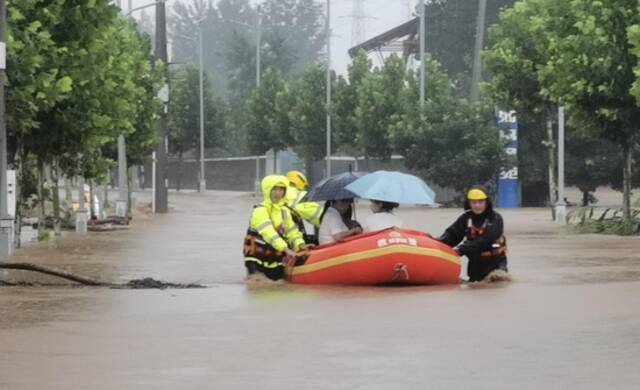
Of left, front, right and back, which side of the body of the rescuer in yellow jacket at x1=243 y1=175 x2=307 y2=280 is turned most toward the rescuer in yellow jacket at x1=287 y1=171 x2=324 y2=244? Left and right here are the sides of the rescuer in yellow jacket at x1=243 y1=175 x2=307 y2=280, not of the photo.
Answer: left

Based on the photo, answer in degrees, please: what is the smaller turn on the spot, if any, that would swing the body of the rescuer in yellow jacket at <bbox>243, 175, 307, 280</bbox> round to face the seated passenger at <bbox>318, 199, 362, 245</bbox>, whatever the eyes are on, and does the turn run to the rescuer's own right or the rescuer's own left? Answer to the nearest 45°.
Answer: approximately 45° to the rescuer's own left

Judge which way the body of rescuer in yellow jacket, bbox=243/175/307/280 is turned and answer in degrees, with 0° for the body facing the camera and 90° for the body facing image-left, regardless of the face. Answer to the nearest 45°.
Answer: approximately 315°

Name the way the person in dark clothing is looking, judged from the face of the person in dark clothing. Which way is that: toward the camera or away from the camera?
toward the camera

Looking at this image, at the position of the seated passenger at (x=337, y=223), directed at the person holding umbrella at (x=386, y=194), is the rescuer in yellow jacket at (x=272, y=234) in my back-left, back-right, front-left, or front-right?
back-right

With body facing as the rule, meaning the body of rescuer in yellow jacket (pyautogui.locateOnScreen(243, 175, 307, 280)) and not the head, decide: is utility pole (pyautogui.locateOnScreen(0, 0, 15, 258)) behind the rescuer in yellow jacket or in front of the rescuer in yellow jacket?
behind

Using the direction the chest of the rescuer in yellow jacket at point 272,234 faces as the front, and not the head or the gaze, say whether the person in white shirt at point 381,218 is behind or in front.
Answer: in front

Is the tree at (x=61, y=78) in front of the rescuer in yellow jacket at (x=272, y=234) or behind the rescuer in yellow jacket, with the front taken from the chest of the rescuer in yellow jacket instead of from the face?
behind
